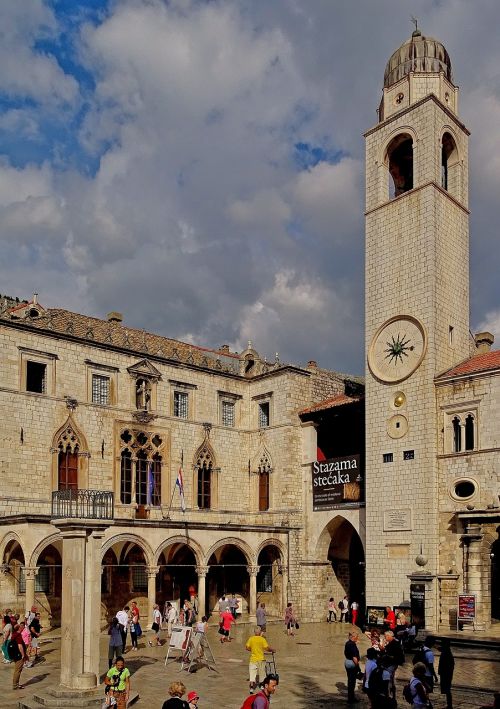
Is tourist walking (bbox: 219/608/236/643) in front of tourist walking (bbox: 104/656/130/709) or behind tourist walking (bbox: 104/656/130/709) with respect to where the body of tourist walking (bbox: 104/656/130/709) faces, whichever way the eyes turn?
behind

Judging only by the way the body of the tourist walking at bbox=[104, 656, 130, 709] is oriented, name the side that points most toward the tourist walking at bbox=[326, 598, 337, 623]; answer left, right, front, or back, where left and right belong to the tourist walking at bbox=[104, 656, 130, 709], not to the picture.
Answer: back
